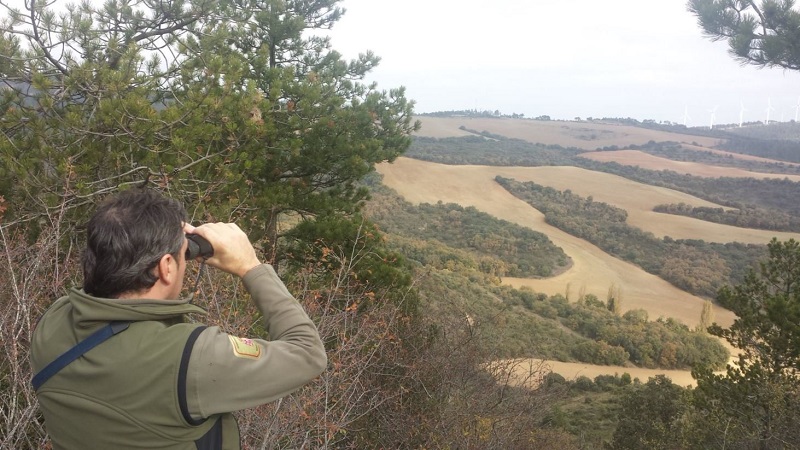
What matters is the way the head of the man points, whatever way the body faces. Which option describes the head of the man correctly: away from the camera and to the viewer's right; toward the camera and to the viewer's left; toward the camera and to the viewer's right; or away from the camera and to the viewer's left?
away from the camera and to the viewer's right

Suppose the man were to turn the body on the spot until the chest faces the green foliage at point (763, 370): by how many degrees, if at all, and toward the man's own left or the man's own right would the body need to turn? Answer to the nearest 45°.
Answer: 0° — they already face it

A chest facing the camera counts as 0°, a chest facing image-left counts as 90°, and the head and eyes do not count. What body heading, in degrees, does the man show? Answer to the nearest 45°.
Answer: approximately 225°

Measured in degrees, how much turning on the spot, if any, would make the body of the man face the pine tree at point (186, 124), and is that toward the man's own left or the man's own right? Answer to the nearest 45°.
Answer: approximately 45° to the man's own left
